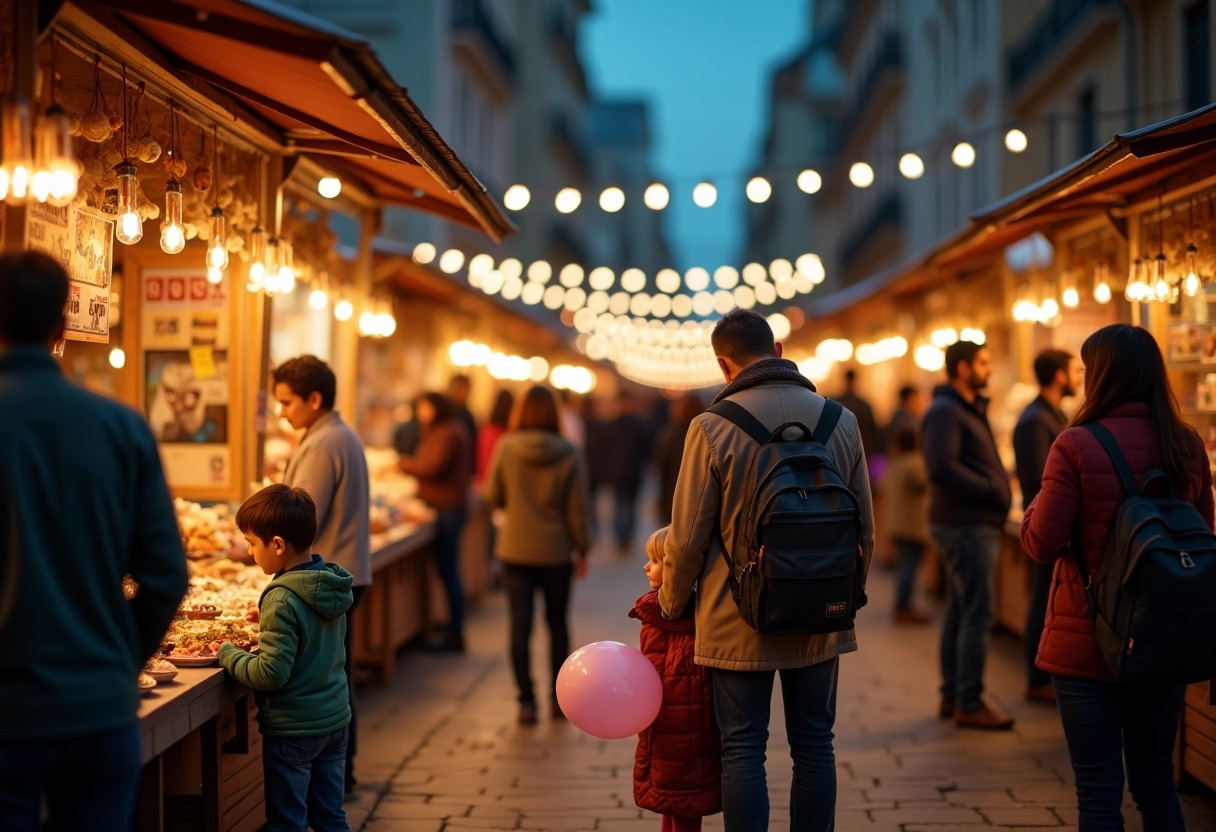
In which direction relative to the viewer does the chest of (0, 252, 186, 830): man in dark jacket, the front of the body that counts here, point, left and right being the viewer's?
facing away from the viewer

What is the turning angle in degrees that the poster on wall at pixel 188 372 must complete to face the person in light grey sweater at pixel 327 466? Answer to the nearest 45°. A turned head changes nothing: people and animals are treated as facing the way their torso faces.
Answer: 0° — it already faces them

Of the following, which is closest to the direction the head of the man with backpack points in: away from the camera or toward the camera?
away from the camera

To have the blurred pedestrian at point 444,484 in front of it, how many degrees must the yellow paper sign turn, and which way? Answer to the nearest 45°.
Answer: approximately 135° to its left

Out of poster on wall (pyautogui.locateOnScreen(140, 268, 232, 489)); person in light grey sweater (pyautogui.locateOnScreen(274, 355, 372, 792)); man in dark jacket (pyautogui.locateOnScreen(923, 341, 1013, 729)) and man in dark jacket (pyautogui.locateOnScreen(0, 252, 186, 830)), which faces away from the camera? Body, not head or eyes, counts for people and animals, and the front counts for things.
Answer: man in dark jacket (pyautogui.locateOnScreen(0, 252, 186, 830))

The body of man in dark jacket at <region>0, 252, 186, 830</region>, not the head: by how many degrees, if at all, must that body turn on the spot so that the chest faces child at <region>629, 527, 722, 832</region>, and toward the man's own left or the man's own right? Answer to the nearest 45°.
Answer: approximately 90° to the man's own right

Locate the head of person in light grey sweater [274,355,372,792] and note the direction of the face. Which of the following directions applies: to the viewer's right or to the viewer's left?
to the viewer's left

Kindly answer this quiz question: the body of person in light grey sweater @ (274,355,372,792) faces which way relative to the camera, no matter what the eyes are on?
to the viewer's left
